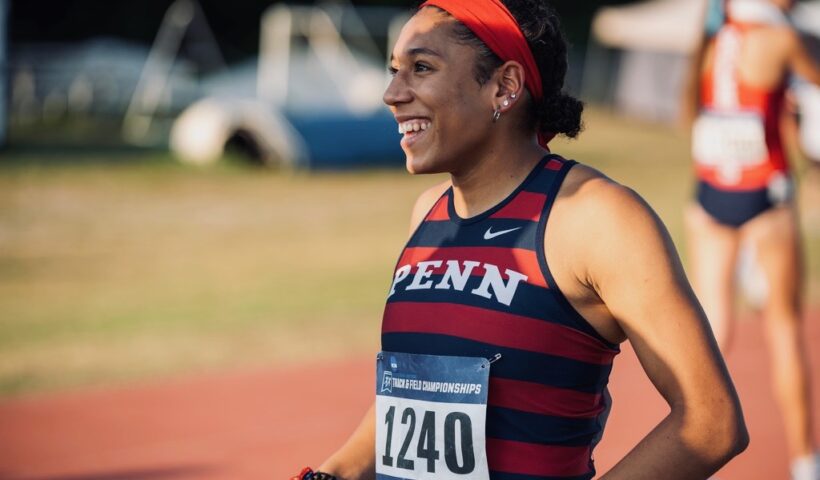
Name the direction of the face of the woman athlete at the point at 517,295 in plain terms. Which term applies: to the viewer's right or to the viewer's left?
to the viewer's left

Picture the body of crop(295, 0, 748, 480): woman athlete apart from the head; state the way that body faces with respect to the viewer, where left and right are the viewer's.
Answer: facing the viewer and to the left of the viewer
